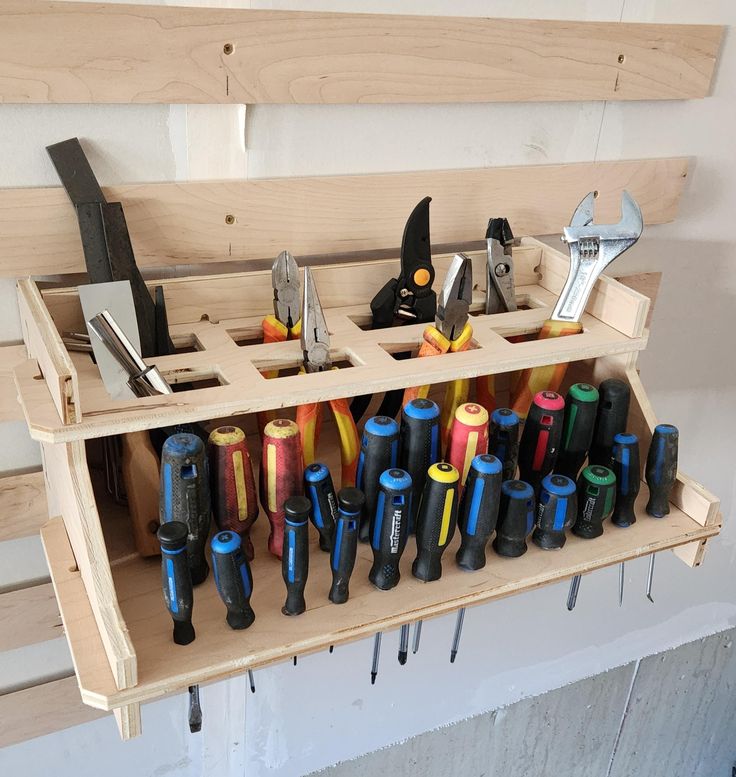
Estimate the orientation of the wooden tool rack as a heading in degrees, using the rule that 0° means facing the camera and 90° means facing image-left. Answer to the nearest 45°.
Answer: approximately 315°
